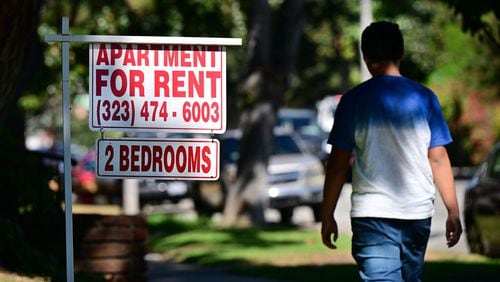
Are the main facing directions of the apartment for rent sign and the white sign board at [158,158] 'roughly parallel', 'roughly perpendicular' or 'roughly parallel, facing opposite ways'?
roughly parallel

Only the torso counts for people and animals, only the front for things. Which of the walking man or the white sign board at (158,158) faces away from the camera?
the walking man

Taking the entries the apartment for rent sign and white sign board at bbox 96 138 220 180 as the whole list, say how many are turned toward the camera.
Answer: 2

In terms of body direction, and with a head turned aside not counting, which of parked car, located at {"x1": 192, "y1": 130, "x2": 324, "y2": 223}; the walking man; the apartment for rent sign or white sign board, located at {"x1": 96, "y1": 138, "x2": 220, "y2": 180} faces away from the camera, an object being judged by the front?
the walking man

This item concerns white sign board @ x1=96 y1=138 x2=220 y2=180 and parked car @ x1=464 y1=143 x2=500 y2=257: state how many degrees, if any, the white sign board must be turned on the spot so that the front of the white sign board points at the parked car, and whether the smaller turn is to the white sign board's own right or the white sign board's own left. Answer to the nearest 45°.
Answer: approximately 135° to the white sign board's own left

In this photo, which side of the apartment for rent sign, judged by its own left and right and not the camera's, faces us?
front

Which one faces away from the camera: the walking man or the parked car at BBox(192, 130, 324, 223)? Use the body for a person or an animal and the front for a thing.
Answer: the walking man

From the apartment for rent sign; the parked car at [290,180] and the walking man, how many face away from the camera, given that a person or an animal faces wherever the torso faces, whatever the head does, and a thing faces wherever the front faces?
1

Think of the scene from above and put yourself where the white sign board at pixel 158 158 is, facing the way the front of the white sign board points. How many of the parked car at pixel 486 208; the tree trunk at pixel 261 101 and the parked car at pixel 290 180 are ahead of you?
0

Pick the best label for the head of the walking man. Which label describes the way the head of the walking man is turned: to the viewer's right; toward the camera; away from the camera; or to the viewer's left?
away from the camera

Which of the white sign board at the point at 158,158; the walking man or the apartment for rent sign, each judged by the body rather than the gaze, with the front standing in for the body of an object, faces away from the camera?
the walking man

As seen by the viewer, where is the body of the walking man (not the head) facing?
away from the camera

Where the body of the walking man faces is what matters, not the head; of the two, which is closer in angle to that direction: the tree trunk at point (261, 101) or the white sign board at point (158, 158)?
the tree trunk

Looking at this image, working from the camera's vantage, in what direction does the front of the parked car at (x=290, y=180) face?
facing the viewer and to the right of the viewer
